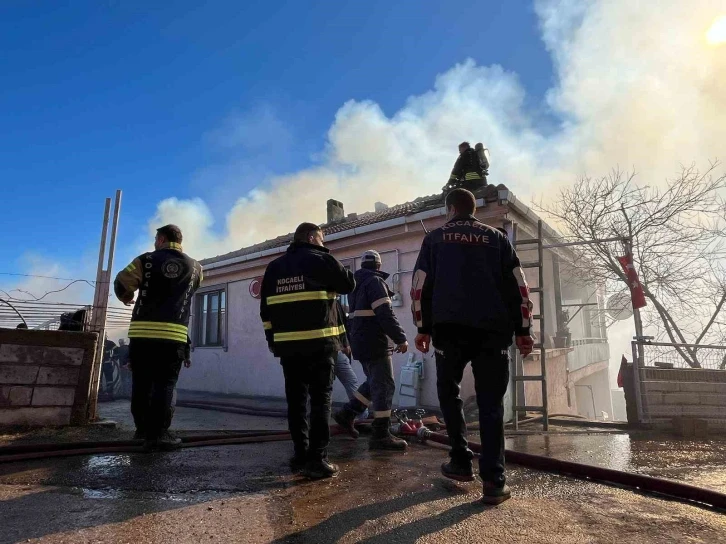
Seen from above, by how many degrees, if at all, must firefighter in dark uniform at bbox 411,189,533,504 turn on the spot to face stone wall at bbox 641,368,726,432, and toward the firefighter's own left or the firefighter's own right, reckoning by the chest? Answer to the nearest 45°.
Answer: approximately 45° to the firefighter's own right

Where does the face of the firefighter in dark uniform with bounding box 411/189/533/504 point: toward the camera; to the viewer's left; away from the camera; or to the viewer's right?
away from the camera

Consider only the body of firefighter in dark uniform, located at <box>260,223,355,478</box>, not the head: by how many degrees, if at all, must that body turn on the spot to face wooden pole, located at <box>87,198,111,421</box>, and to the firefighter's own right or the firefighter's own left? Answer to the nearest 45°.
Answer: approximately 90° to the firefighter's own left

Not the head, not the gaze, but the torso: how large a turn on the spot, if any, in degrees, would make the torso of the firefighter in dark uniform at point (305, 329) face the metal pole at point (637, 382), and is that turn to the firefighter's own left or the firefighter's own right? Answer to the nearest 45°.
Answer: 0° — they already face it

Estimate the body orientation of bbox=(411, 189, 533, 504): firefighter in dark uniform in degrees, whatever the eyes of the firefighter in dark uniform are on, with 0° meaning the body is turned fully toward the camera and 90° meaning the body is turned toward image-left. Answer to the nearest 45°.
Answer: approximately 180°

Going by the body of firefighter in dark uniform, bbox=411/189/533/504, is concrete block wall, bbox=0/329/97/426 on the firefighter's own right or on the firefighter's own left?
on the firefighter's own left
